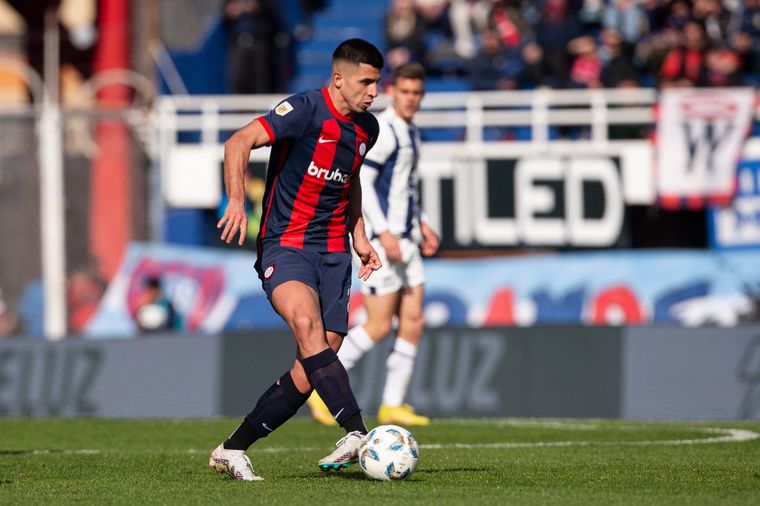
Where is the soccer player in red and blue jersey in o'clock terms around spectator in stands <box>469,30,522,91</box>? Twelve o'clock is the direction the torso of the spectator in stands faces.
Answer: The soccer player in red and blue jersey is roughly at 12 o'clock from the spectator in stands.

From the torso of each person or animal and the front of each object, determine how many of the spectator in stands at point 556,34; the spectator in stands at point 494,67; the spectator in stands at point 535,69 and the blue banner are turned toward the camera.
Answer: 4

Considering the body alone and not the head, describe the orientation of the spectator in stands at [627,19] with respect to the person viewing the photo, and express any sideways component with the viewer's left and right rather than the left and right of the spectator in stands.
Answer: facing the viewer

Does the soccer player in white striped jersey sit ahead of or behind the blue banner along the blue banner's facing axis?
ahead

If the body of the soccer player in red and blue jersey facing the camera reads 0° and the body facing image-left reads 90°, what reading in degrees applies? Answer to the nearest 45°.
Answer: approximately 315°

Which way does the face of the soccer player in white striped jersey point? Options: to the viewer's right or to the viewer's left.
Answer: to the viewer's left

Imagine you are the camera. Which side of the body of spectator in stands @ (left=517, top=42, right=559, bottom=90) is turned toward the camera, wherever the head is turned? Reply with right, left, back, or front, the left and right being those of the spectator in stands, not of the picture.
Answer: front

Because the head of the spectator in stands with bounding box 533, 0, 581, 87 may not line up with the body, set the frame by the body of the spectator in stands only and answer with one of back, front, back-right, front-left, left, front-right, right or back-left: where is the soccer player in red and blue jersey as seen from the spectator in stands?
front

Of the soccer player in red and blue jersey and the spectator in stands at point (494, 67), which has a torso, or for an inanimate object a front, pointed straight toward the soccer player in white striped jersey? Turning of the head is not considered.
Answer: the spectator in stands

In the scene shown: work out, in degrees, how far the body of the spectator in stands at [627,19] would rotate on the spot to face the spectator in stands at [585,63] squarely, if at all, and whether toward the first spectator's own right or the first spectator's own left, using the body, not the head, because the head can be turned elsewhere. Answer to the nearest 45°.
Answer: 0° — they already face them

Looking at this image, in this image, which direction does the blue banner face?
toward the camera

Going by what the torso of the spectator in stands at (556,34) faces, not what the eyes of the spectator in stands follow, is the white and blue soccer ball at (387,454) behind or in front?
in front

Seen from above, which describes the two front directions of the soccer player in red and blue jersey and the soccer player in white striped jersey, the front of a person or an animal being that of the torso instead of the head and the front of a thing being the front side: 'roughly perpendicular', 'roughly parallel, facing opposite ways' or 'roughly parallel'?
roughly parallel

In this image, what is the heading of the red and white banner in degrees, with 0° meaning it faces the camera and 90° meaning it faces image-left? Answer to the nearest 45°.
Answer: approximately 0°
